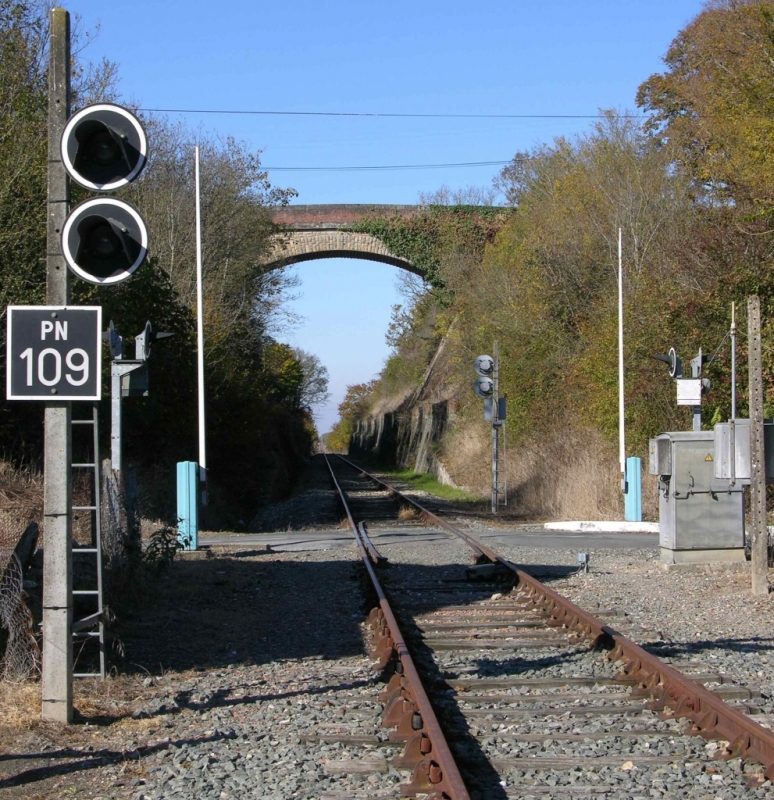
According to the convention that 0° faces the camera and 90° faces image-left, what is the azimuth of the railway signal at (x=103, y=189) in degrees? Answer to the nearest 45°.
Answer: approximately 0°

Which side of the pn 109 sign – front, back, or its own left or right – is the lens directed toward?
front

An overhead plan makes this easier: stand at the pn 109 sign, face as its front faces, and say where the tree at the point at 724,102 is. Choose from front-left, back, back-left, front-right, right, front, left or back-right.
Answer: back-left

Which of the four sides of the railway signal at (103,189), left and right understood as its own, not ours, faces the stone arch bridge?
back

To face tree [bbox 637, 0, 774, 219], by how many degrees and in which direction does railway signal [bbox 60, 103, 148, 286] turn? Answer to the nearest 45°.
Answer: approximately 135° to its left

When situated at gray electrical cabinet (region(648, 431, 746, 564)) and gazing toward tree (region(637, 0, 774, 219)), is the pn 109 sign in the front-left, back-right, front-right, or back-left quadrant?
back-left

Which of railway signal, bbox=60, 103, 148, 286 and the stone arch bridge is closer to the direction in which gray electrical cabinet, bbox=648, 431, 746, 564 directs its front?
the railway signal

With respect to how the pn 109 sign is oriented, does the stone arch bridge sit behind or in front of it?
behind

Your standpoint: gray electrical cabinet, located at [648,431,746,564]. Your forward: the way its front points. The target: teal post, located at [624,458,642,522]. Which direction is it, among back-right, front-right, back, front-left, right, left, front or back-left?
back

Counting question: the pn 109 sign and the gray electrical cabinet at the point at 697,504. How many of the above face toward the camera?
2

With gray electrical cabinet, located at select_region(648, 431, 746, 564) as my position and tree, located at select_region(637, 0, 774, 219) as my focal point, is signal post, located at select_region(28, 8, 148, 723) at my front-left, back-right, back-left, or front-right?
back-left

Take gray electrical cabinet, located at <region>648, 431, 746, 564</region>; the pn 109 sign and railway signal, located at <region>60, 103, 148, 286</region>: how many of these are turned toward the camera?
3

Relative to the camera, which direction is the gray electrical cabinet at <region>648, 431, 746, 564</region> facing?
toward the camera
